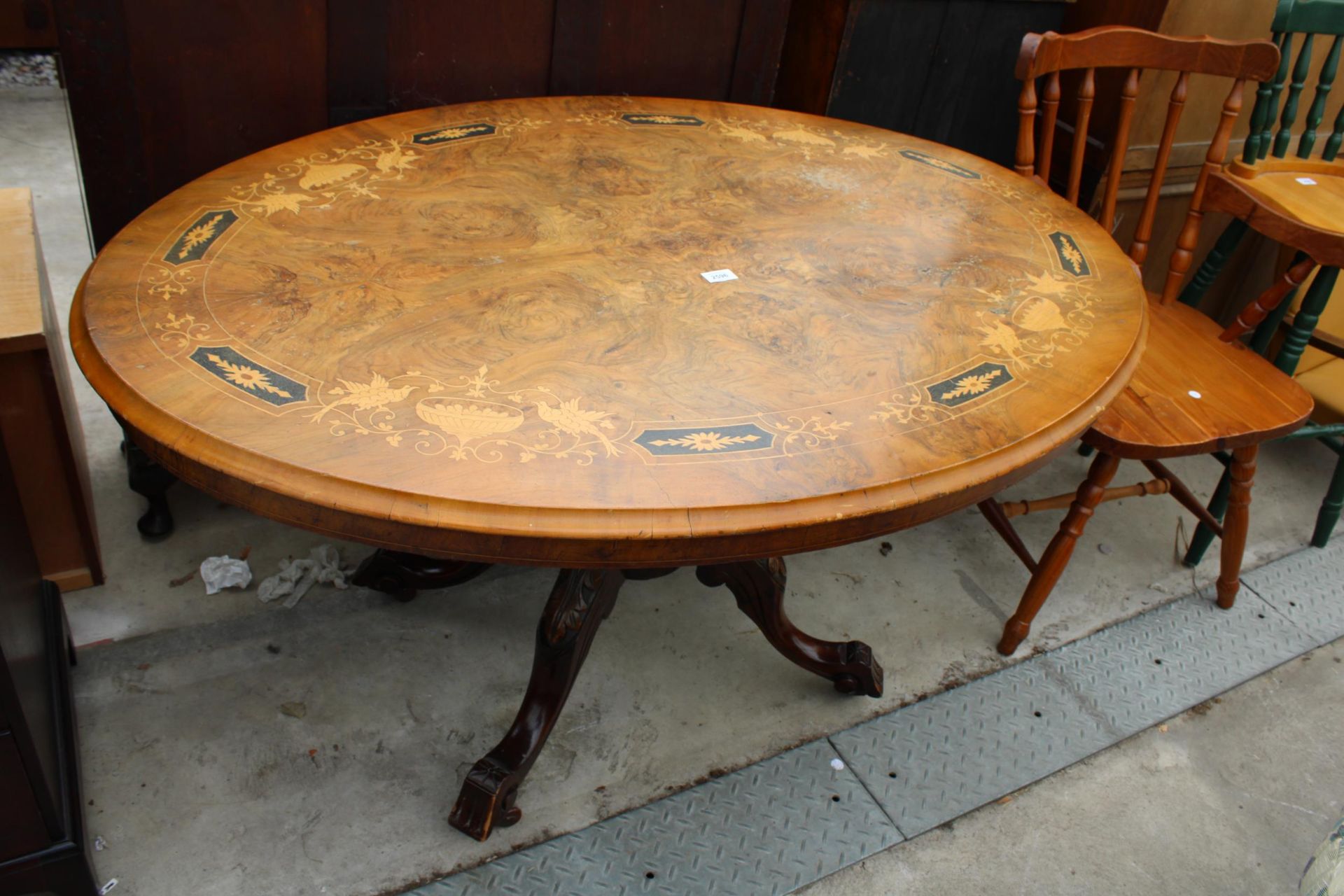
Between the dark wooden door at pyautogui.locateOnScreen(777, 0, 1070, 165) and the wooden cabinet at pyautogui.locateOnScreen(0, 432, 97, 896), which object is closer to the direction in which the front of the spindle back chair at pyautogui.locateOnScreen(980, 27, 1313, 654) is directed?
the wooden cabinet

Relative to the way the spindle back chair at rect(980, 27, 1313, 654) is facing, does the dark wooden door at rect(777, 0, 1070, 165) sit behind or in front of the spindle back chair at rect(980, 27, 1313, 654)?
behind

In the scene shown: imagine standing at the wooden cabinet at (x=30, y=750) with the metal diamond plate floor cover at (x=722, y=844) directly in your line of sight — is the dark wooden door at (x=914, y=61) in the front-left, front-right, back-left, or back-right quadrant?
front-left

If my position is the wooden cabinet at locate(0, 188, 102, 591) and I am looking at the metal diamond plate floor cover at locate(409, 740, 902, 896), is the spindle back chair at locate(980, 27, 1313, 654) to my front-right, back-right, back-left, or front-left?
front-left

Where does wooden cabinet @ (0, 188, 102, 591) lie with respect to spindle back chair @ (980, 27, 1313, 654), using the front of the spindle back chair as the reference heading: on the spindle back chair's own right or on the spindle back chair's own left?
on the spindle back chair's own right
